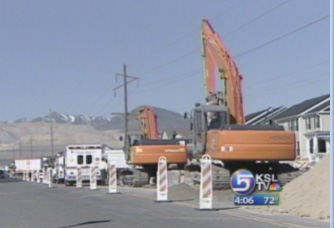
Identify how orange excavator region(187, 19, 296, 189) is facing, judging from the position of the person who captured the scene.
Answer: facing away from the viewer and to the left of the viewer

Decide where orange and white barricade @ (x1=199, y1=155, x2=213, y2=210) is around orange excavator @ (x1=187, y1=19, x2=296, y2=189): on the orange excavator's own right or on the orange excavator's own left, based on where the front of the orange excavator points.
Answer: on the orange excavator's own left

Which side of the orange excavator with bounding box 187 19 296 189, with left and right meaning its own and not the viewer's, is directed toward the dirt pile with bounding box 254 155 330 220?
back
